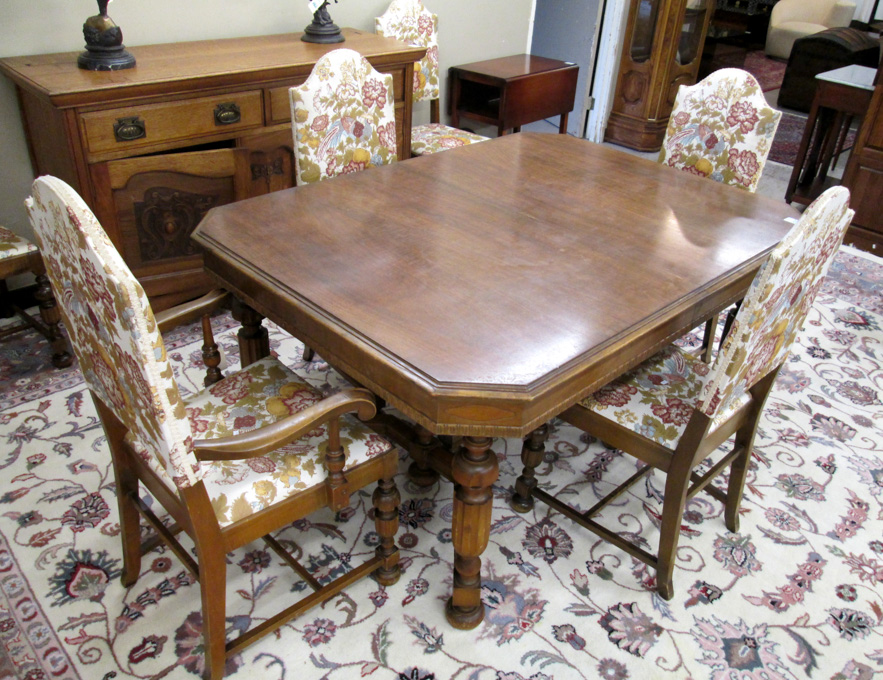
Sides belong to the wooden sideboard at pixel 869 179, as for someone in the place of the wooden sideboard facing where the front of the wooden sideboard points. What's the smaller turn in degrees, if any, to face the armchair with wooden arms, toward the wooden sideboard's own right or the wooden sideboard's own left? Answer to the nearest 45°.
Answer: approximately 45° to the wooden sideboard's own left

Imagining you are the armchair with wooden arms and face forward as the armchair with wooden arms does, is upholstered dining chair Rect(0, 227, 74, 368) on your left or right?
on your left

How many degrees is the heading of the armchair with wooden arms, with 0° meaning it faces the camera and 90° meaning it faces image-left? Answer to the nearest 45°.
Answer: approximately 225°

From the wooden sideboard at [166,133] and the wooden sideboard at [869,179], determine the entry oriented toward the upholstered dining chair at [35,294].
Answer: the wooden sideboard at [869,179]

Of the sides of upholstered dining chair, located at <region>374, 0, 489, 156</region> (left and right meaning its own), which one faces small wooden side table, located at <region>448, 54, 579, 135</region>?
left

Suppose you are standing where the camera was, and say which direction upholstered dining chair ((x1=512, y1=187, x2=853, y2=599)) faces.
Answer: facing away from the viewer and to the left of the viewer

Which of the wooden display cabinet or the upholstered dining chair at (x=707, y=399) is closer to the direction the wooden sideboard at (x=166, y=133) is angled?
the upholstered dining chair

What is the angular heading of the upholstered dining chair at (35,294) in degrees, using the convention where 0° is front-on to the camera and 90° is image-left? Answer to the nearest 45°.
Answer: approximately 315°

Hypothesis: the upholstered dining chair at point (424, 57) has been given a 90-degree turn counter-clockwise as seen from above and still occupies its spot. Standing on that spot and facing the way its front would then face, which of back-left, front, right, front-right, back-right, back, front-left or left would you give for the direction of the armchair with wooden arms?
back-right

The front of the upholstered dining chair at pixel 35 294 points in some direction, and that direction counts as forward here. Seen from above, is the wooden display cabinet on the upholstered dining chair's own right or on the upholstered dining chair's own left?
on the upholstered dining chair's own left
